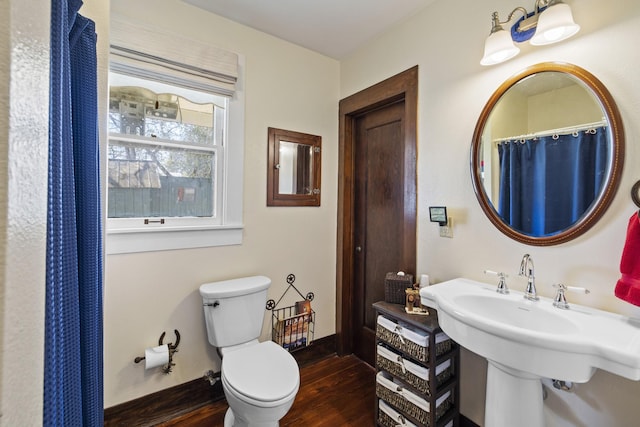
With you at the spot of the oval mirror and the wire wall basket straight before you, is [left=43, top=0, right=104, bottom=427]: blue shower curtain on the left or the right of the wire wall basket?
left

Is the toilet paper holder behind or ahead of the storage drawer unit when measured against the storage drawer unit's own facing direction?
ahead

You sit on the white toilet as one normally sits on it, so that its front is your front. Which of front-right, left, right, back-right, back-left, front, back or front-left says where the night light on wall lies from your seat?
front-left

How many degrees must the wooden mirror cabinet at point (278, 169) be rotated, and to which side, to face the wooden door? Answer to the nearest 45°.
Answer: approximately 45° to its left

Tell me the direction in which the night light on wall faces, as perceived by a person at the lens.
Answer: facing the viewer and to the left of the viewer

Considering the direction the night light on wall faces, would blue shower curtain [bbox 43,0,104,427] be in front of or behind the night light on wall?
in front

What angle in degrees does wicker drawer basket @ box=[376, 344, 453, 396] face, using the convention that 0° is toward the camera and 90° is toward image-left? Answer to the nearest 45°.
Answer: approximately 45°

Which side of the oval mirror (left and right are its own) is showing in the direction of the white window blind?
front

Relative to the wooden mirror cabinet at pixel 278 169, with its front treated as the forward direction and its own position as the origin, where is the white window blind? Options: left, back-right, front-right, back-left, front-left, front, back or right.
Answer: right

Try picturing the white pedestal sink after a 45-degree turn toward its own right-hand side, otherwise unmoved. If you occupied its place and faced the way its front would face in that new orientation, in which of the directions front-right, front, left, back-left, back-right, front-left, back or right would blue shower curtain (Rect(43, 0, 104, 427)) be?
front-left

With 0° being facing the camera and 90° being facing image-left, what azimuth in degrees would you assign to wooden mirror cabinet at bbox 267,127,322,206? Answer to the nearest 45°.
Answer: approximately 315°

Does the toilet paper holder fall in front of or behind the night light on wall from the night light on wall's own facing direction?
in front

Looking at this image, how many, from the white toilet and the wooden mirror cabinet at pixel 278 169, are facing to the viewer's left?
0
